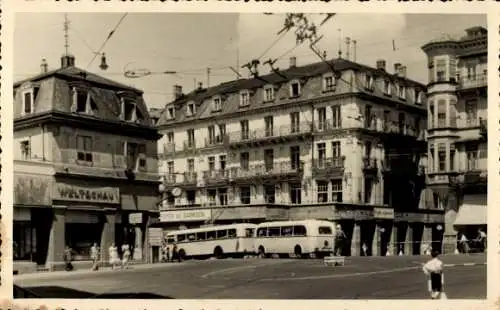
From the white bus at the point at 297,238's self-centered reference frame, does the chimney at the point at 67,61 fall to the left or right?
on its left

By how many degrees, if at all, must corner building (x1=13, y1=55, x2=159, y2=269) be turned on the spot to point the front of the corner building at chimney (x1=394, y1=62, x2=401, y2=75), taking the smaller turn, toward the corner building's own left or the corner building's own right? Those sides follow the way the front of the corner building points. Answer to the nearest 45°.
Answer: approximately 135° to the corner building's own left

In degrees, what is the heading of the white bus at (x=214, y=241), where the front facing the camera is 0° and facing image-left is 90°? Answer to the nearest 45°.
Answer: approximately 135°

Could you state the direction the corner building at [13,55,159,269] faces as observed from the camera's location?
facing the viewer and to the right of the viewer

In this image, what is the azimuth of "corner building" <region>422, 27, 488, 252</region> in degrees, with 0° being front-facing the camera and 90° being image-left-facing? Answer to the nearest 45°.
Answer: approximately 45°

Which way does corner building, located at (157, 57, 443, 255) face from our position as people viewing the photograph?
facing the viewer and to the left of the viewer
